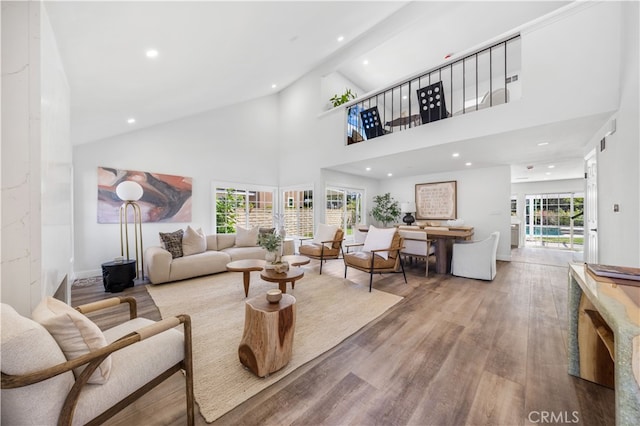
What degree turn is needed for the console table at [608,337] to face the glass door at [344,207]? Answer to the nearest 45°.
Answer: approximately 45° to its right

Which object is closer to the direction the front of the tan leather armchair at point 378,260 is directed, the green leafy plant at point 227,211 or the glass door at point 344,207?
the green leafy plant

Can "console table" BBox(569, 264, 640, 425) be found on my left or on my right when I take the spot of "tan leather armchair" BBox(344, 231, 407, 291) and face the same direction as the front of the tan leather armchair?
on my left

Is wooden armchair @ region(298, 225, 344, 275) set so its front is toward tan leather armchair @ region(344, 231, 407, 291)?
no

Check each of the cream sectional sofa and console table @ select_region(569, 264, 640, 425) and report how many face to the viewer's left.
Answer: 1

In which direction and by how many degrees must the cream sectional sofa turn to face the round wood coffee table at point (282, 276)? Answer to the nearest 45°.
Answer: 0° — it already faces it

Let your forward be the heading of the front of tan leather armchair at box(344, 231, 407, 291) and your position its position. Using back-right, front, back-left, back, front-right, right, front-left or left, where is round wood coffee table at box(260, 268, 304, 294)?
front

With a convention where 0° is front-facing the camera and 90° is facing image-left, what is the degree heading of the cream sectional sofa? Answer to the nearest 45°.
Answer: approximately 315°

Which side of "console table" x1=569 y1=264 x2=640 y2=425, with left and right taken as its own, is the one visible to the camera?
left

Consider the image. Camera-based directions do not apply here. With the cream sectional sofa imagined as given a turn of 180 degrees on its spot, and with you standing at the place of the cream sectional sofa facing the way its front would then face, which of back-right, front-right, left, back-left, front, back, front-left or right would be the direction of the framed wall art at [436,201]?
back-right

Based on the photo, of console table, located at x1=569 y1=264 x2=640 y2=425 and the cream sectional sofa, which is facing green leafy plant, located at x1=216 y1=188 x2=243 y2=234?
the console table

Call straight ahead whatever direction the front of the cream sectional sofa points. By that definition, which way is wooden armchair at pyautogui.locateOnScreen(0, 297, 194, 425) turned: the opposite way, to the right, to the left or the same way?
to the left

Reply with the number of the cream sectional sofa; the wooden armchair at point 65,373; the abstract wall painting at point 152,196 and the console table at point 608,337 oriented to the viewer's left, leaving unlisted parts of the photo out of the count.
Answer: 1

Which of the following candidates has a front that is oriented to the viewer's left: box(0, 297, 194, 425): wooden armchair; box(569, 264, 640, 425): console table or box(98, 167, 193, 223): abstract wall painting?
the console table

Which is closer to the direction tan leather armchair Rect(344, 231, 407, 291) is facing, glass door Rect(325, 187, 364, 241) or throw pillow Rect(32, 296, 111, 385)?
the throw pillow

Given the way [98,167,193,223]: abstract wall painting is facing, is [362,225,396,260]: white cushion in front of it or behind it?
in front

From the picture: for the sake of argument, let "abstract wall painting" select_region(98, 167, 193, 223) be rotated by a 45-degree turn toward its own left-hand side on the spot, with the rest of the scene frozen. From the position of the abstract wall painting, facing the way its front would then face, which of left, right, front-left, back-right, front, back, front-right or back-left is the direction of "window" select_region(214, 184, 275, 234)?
front

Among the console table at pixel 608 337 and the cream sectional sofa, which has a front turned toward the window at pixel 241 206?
the console table

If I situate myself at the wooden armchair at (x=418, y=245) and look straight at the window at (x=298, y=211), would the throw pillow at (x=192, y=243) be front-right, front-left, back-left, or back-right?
front-left

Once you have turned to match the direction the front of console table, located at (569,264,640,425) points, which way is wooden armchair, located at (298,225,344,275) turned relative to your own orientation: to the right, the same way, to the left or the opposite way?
to the left

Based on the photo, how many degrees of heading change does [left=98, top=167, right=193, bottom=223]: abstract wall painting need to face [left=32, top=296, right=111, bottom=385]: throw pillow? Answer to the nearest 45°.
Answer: approximately 45° to its right

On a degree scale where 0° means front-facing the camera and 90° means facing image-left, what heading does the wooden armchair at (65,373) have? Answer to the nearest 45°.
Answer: approximately 225°
